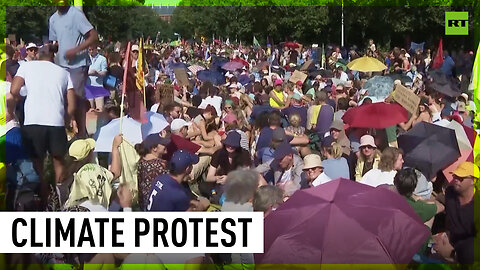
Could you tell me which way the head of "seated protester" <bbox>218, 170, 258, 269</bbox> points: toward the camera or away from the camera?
away from the camera

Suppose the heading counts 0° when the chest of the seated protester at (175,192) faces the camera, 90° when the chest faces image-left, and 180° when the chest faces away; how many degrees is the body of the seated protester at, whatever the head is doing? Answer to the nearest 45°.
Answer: approximately 225°

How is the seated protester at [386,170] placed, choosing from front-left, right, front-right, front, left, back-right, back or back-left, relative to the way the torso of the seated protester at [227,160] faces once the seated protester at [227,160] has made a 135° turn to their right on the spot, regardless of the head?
back-right

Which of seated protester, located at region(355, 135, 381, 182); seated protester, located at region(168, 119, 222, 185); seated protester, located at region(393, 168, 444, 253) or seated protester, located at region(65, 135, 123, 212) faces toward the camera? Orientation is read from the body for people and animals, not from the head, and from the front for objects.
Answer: seated protester, located at region(355, 135, 381, 182)

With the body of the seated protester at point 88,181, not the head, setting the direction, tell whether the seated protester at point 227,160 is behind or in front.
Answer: in front

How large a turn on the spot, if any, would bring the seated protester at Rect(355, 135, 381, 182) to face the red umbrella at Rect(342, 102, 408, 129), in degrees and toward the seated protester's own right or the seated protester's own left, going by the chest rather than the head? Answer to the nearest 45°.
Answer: approximately 180°

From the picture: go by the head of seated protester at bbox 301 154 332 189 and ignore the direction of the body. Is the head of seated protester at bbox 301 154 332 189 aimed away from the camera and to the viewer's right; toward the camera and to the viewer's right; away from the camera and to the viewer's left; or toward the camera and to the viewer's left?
toward the camera and to the viewer's left
